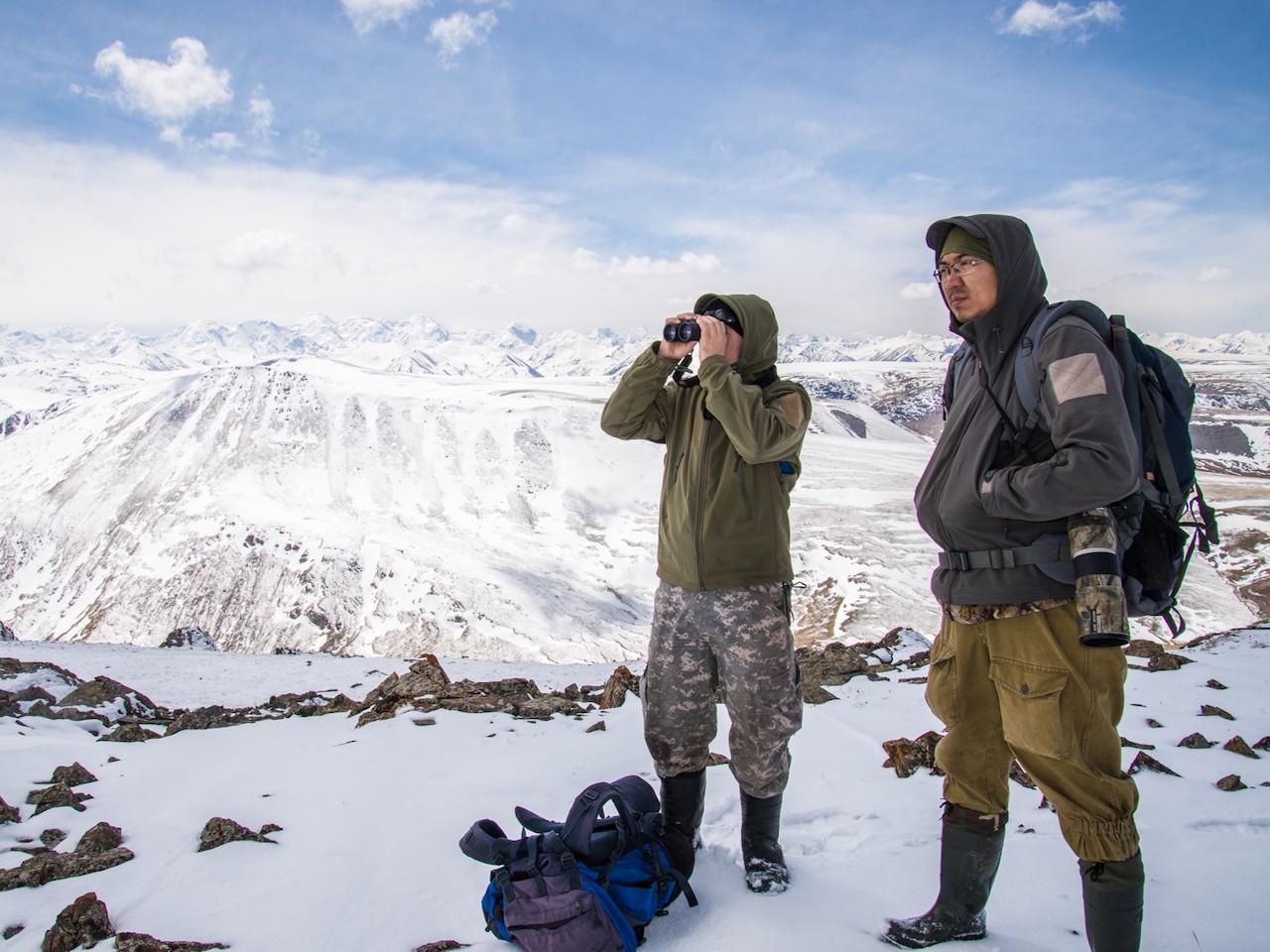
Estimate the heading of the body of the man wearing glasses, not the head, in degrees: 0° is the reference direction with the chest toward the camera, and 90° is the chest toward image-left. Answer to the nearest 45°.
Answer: approximately 45°

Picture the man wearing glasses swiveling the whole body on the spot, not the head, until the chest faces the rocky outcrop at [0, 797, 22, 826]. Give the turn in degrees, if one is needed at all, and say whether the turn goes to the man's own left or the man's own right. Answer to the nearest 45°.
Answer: approximately 45° to the man's own right

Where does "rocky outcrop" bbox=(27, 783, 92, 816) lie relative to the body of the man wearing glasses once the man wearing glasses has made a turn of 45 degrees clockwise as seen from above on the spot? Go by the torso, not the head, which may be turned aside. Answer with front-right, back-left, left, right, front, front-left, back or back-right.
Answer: front

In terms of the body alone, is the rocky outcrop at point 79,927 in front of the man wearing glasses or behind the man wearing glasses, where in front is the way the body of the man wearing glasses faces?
in front

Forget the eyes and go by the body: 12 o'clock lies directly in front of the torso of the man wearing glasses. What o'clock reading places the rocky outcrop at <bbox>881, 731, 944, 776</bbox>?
The rocky outcrop is roughly at 4 o'clock from the man wearing glasses.

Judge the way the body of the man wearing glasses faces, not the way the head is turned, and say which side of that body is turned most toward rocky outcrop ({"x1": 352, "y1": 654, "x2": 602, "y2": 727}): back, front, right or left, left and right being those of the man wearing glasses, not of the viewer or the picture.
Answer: right

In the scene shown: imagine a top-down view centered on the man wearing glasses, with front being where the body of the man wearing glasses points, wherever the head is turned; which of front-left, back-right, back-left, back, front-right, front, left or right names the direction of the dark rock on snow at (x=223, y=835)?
front-right

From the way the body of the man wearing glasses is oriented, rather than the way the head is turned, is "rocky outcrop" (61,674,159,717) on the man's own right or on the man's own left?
on the man's own right

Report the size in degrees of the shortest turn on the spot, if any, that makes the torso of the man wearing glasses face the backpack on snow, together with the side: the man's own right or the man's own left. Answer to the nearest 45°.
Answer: approximately 45° to the man's own right
